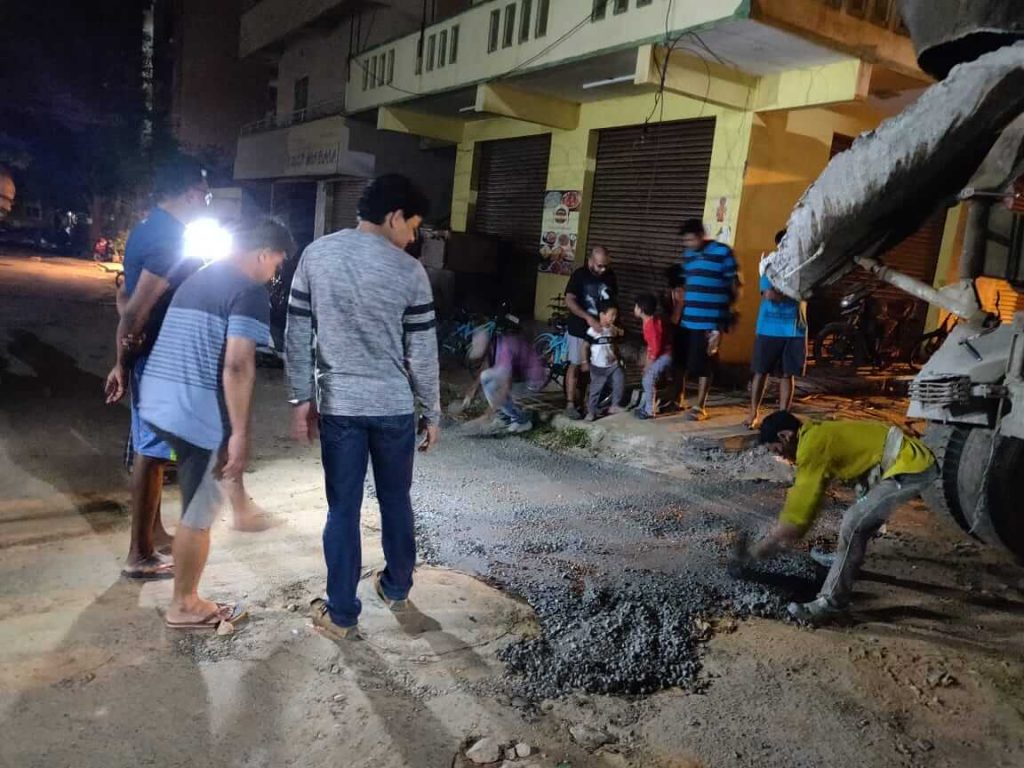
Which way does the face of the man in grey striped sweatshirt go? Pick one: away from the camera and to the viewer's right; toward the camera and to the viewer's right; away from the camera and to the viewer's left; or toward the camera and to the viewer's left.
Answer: away from the camera and to the viewer's right

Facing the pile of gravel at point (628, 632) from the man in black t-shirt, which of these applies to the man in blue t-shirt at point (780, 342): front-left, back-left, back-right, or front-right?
front-left

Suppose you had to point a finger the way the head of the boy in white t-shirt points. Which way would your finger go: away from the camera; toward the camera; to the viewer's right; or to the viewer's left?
toward the camera

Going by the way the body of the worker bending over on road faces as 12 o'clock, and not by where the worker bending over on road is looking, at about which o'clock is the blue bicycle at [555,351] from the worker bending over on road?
The blue bicycle is roughly at 2 o'clock from the worker bending over on road.

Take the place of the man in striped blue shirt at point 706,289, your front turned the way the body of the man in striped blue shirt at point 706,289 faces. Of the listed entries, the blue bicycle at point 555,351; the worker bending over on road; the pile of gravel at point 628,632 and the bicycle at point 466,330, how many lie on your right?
2

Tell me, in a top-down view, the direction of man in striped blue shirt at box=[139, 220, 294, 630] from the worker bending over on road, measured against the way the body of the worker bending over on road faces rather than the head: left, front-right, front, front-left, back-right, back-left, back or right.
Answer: front-left

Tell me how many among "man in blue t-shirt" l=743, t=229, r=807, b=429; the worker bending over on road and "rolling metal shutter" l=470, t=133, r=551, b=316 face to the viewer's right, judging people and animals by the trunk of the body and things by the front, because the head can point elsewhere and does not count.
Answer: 0

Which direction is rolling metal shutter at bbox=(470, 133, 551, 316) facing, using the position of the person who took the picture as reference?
facing the viewer and to the left of the viewer

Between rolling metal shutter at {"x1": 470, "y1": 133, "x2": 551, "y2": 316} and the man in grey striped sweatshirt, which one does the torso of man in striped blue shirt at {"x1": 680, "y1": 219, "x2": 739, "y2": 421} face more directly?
the man in grey striped sweatshirt

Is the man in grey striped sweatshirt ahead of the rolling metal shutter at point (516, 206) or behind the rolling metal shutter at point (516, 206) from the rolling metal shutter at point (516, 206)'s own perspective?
ahead

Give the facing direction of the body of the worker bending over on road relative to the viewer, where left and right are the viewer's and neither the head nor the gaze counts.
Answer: facing to the left of the viewer
